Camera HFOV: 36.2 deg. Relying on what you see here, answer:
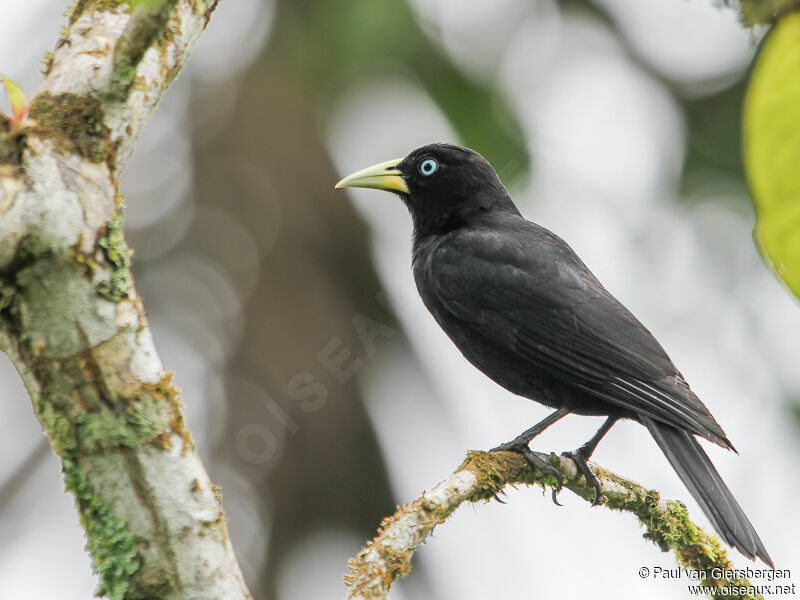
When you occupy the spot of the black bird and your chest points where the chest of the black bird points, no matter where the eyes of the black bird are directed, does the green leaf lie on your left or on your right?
on your left

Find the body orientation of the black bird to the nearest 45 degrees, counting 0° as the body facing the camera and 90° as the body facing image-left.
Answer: approximately 90°
